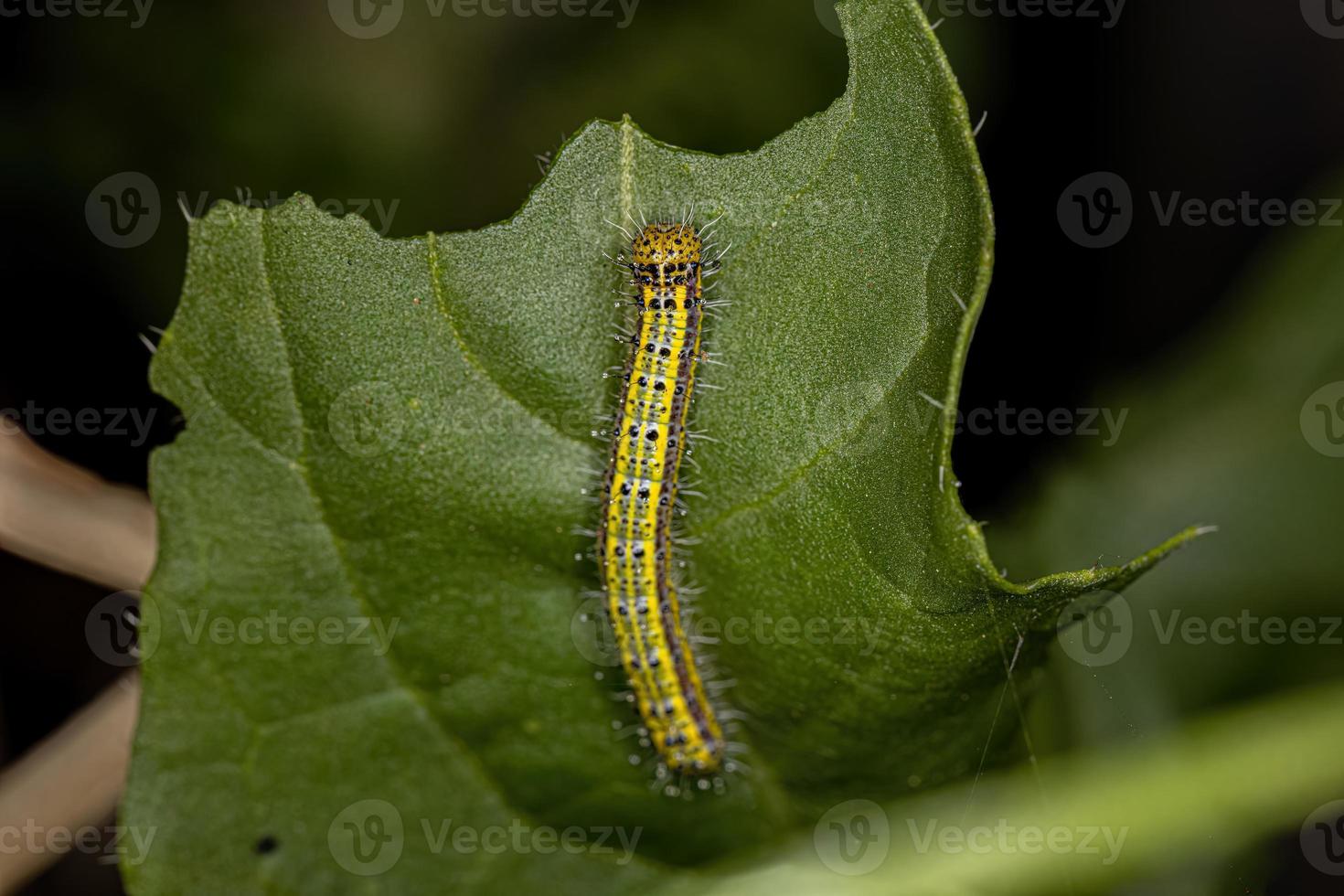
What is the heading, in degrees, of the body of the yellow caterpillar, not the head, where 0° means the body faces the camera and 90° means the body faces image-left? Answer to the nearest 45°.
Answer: approximately 180°
